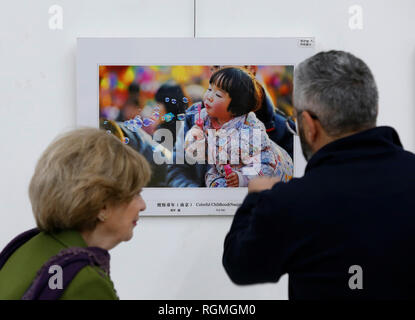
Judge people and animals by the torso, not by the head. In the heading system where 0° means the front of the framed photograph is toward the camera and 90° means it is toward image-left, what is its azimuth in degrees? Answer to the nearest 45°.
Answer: approximately 0°

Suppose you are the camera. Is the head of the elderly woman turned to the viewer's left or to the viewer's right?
to the viewer's right

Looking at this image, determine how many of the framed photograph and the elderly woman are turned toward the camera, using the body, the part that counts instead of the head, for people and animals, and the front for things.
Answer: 1

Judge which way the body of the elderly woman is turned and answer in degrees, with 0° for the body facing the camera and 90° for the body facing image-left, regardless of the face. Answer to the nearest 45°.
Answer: approximately 225°

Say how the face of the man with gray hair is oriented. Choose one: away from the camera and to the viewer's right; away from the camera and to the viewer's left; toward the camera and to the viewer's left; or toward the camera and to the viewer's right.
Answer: away from the camera and to the viewer's left

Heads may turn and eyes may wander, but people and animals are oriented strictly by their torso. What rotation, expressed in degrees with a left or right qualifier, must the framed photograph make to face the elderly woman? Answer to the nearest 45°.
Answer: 0° — it already faces them
